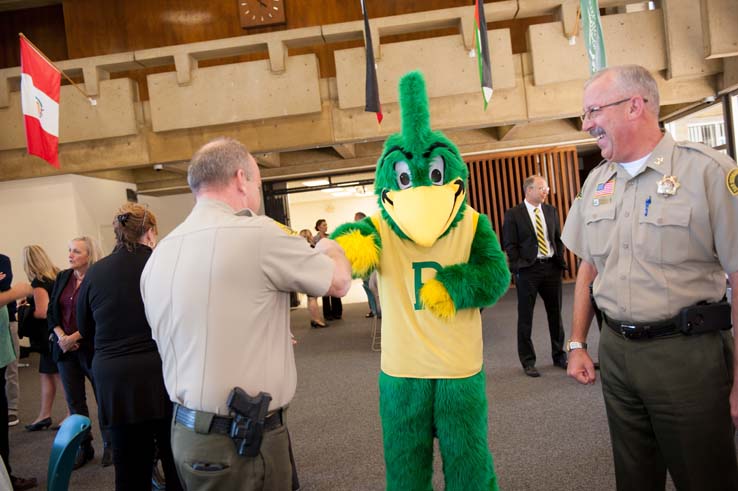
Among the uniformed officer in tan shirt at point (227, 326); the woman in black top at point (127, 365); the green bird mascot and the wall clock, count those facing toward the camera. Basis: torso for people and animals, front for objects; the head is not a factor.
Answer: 2

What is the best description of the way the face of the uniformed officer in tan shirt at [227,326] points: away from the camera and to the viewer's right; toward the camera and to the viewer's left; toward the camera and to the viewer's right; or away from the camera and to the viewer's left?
away from the camera and to the viewer's right

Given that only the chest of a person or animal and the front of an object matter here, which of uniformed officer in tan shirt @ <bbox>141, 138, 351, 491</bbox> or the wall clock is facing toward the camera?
the wall clock

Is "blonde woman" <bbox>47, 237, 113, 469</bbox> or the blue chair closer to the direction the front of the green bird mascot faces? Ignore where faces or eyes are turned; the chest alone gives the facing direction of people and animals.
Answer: the blue chair

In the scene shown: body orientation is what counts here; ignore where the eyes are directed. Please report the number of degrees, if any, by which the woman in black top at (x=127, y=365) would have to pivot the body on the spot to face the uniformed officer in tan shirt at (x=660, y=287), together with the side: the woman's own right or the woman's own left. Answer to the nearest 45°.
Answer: approximately 90° to the woman's own right

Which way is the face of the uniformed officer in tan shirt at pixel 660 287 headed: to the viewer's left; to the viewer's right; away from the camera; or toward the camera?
to the viewer's left

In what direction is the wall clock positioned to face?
toward the camera

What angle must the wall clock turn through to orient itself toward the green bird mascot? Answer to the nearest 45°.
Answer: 0° — it already faces it

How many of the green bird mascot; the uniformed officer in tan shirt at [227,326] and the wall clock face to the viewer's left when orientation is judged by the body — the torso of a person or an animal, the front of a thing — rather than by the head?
0

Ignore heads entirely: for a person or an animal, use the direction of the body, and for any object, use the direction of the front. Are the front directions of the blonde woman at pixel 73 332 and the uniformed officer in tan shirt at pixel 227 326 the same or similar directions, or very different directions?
very different directions

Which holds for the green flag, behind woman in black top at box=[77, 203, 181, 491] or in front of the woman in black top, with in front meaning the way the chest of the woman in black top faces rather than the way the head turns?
in front

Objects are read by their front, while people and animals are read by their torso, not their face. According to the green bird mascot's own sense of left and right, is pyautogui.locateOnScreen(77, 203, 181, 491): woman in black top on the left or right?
on its right
